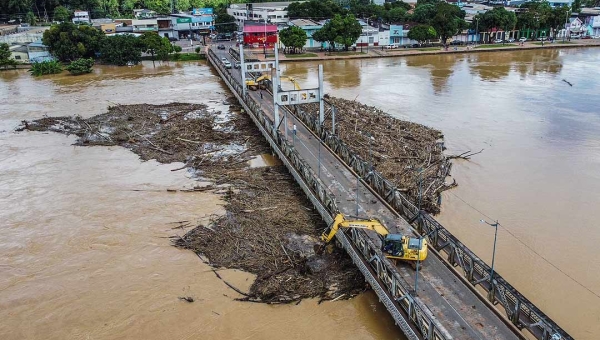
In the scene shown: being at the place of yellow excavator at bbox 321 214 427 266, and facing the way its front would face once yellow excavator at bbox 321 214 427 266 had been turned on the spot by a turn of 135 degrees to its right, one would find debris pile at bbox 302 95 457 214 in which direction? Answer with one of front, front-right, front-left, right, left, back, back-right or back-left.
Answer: front-left

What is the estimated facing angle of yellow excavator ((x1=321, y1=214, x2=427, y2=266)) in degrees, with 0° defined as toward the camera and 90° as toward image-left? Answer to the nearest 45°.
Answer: approximately 90°
